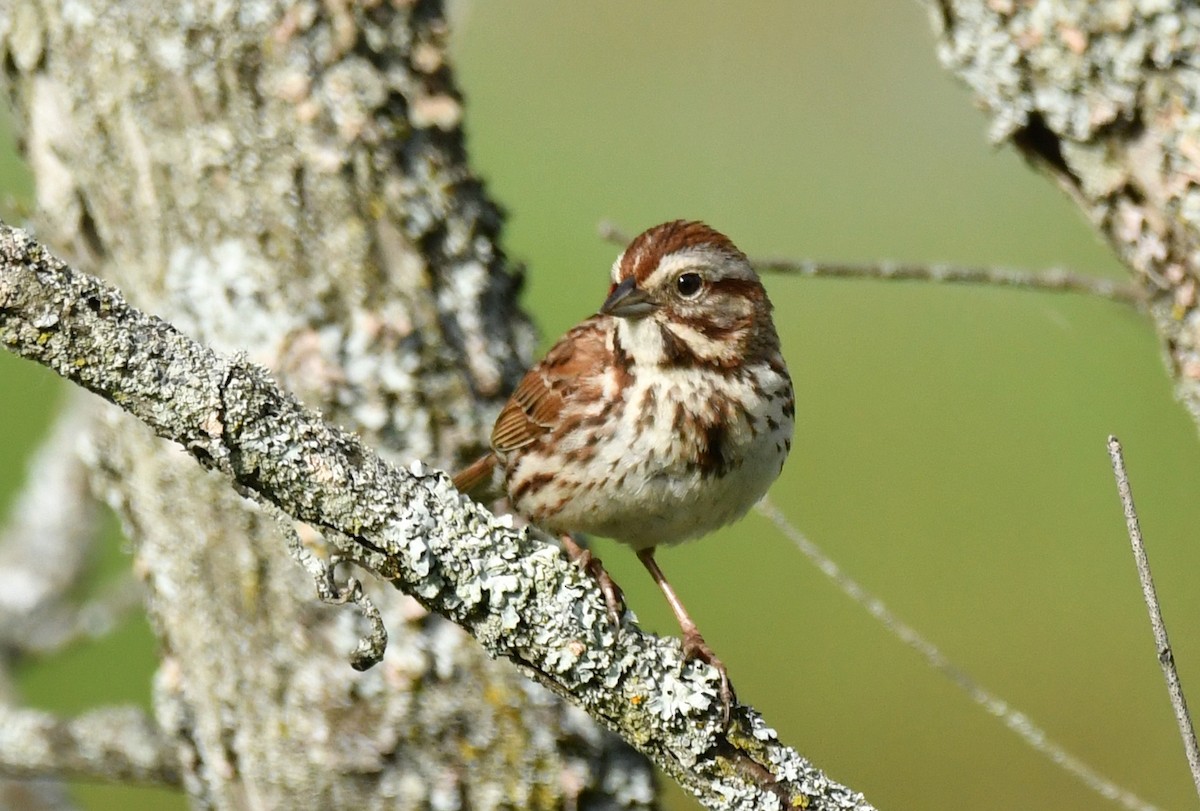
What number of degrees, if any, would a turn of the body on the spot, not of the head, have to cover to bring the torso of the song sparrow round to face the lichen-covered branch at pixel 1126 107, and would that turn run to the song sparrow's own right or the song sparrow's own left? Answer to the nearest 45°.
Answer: approximately 45° to the song sparrow's own left

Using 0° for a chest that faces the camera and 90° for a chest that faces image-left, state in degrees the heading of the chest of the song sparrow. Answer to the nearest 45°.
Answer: approximately 315°

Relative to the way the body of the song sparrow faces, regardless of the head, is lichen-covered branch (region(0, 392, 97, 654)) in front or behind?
behind

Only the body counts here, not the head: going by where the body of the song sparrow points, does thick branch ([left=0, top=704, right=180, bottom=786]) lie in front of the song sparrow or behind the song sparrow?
behind

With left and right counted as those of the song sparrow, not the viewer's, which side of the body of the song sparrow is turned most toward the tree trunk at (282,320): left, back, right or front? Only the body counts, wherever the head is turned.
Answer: right

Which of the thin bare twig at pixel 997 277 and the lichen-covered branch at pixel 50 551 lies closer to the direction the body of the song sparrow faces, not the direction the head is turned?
the thin bare twig
